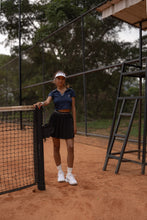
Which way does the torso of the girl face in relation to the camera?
toward the camera
